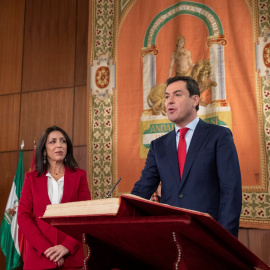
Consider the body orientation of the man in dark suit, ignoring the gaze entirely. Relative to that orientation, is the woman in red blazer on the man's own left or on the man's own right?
on the man's own right

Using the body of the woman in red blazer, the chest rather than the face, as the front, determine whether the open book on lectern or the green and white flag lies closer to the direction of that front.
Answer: the open book on lectern

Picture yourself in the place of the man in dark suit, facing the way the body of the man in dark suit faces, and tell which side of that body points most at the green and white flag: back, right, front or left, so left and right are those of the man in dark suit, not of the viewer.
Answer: right

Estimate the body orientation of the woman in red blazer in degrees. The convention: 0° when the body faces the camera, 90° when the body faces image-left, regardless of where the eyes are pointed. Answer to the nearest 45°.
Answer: approximately 0°

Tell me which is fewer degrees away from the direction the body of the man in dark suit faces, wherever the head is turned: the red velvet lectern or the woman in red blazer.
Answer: the red velvet lectern

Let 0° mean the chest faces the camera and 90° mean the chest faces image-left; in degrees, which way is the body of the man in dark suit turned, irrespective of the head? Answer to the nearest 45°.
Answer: approximately 45°

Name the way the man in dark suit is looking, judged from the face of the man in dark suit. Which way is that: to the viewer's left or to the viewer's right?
to the viewer's left
